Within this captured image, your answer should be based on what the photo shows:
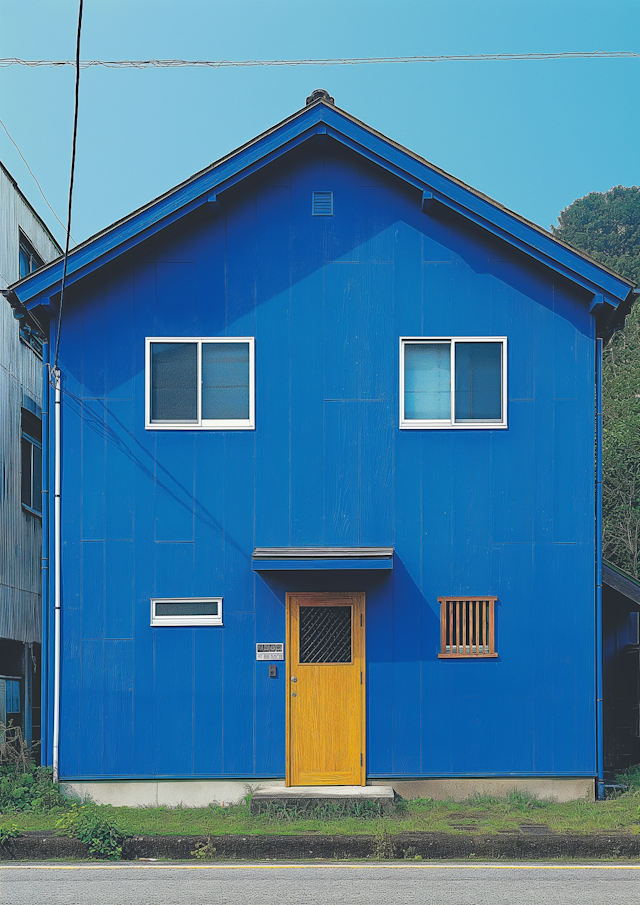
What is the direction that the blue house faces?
toward the camera
